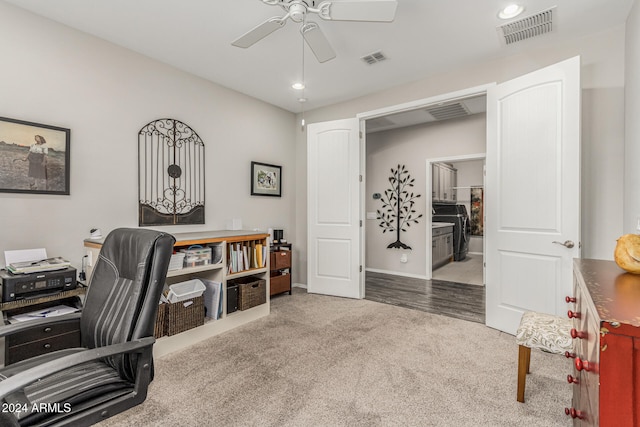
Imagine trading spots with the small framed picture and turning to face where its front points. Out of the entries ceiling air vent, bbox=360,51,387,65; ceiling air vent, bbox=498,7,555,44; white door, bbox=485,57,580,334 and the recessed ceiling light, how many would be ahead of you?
4

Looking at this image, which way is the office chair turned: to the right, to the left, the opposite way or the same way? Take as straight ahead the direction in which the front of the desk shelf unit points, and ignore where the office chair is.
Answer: to the right

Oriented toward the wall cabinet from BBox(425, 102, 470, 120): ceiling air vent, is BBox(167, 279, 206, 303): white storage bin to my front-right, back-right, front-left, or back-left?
back-left

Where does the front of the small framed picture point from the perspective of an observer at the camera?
facing the viewer and to the right of the viewer

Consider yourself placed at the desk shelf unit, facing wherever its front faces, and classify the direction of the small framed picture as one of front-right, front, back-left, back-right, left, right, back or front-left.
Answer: left

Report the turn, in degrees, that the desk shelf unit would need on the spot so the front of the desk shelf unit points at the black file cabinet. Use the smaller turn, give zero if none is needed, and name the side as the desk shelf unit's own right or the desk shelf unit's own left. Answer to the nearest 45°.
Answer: approximately 90° to the desk shelf unit's own right

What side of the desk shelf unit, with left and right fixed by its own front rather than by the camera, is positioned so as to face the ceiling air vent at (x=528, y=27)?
front

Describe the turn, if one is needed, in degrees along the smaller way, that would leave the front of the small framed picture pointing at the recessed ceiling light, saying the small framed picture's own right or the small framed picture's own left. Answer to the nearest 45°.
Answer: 0° — it already faces it

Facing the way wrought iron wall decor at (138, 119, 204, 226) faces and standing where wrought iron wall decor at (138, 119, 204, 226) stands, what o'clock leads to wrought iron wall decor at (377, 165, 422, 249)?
wrought iron wall decor at (377, 165, 422, 249) is roughly at 10 o'clock from wrought iron wall decor at (138, 119, 204, 226).

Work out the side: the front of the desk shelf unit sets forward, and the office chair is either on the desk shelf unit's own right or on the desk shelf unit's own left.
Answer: on the desk shelf unit's own right

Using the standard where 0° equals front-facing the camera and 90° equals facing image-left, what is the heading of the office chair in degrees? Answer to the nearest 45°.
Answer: approximately 45°

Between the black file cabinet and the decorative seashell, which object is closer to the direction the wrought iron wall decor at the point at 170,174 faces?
the decorative seashell
